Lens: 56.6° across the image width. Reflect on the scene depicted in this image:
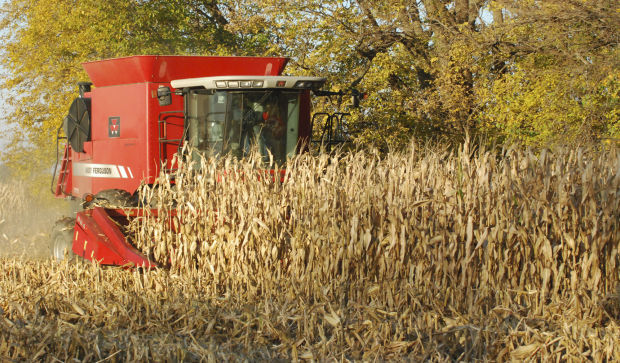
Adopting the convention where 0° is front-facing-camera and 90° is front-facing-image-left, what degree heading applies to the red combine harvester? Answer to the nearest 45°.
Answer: approximately 315°

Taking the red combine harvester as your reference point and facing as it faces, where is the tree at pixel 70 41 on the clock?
The tree is roughly at 7 o'clock from the red combine harvester.

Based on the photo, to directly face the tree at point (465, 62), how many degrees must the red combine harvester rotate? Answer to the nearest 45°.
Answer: approximately 90° to its left

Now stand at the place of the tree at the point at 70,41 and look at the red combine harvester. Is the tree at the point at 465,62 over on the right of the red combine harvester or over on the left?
left
